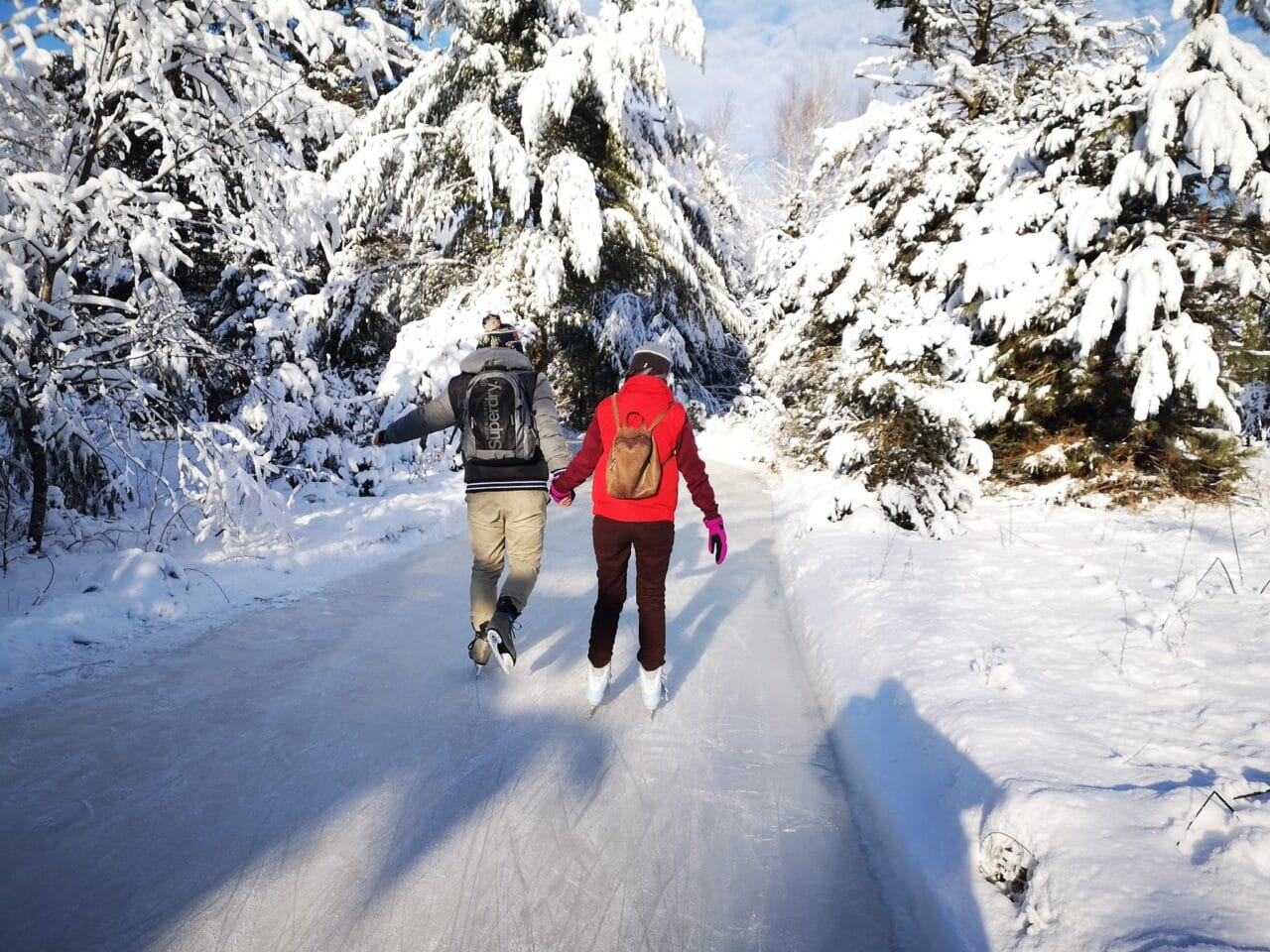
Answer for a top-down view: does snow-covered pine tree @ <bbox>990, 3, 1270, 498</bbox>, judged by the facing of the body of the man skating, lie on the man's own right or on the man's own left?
on the man's own right

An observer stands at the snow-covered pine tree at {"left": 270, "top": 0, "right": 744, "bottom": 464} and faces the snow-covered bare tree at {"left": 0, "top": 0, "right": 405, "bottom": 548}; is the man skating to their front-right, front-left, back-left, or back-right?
front-left

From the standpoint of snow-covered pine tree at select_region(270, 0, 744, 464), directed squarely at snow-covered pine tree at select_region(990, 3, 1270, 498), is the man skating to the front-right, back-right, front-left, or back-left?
front-right

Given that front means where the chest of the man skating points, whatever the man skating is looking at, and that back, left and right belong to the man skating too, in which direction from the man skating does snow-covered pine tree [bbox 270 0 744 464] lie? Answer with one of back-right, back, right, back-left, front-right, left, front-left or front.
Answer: front

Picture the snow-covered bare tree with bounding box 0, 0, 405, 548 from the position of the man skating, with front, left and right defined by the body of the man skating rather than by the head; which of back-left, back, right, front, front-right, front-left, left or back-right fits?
front-left

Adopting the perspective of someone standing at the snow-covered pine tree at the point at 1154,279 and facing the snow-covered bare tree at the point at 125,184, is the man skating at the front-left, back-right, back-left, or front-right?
front-left

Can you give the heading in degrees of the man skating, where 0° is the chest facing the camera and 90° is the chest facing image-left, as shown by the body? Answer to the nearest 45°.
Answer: approximately 180°
